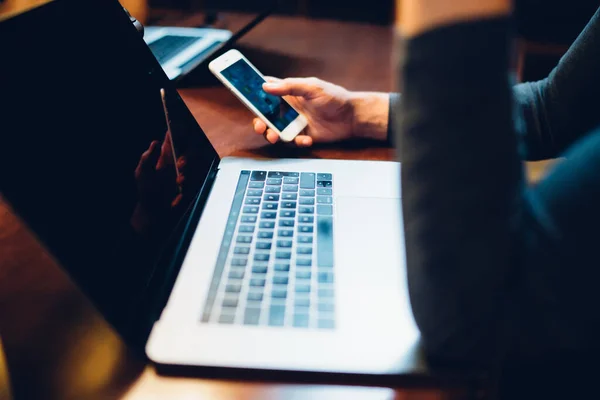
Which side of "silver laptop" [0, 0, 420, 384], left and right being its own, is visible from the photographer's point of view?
right

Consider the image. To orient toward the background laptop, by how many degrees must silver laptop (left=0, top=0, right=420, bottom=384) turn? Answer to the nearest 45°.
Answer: approximately 90° to its left
